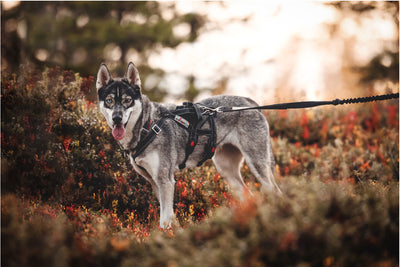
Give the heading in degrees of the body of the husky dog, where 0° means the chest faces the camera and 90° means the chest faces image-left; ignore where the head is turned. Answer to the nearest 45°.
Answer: approximately 45°
